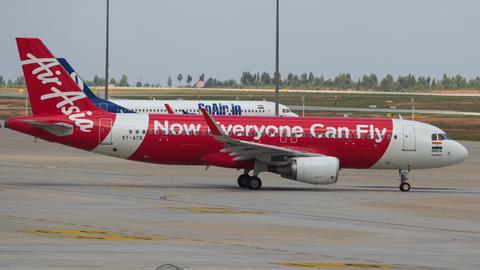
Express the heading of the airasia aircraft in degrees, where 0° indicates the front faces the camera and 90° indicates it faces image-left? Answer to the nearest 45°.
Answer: approximately 270°
